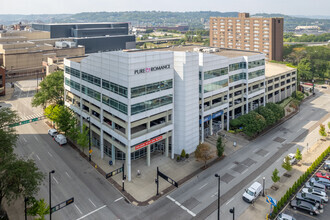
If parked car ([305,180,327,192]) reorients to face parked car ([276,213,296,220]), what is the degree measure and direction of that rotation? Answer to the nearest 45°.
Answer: approximately 135° to its left

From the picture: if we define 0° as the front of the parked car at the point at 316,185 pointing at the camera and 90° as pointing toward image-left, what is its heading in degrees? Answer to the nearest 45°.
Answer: approximately 135°

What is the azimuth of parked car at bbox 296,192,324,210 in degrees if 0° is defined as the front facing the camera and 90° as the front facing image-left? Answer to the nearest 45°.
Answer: approximately 135°

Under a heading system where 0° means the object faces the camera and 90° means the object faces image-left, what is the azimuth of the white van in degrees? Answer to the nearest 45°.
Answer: approximately 45°

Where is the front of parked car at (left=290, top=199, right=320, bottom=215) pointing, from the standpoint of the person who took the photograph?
facing away from the viewer and to the left of the viewer

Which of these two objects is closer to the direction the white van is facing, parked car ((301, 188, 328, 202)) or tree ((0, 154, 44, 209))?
the tree
